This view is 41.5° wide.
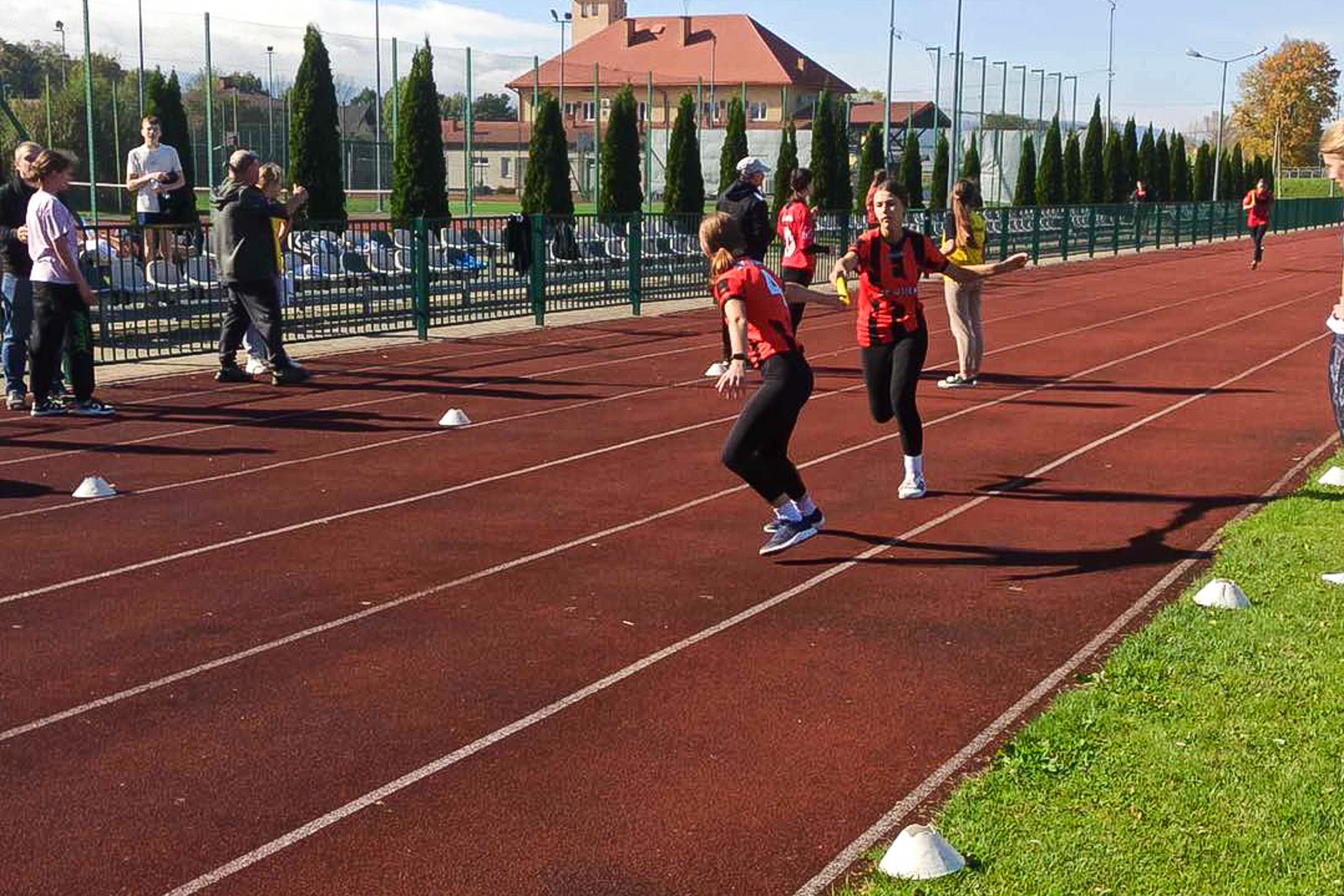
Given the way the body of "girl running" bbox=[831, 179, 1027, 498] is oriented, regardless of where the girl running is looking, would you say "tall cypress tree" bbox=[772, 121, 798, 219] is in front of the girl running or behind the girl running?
behind

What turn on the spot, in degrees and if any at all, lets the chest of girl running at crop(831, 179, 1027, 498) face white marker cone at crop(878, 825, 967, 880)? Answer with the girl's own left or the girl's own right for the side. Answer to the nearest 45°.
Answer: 0° — they already face it

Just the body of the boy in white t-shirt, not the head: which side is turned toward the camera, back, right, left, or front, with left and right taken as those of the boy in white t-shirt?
front

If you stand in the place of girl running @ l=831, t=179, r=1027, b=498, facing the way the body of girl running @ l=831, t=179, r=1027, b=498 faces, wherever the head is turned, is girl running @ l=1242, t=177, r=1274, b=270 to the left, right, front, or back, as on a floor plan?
back

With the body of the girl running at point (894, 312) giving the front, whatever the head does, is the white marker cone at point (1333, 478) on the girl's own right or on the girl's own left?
on the girl's own left

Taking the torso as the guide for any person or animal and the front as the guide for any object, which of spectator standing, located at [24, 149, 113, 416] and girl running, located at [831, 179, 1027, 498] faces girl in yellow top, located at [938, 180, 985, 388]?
the spectator standing

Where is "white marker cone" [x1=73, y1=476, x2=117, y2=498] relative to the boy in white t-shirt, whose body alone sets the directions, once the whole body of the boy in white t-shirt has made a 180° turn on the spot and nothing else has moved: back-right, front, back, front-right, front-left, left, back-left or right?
back

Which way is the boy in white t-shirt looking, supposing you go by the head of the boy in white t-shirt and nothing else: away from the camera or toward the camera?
toward the camera

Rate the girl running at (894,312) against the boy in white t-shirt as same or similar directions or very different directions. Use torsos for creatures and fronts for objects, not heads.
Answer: same or similar directions

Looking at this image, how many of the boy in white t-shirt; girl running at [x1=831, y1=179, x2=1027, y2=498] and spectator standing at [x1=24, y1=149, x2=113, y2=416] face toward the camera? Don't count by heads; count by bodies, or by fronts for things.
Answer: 2

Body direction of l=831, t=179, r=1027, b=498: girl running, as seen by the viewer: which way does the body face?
toward the camera

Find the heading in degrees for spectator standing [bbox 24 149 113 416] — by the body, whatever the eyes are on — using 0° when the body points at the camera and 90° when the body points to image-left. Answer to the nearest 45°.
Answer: approximately 270°

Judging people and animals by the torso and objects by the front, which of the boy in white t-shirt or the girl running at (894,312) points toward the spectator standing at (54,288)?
the boy in white t-shirt

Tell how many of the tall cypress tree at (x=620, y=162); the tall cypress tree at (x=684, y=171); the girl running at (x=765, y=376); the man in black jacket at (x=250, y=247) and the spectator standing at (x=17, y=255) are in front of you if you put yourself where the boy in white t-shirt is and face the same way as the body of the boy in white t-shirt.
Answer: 3

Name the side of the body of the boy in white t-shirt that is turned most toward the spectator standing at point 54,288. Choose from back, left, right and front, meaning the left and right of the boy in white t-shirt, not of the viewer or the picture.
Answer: front

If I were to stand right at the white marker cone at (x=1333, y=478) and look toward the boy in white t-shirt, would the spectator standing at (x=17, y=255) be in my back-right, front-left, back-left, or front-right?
front-left
